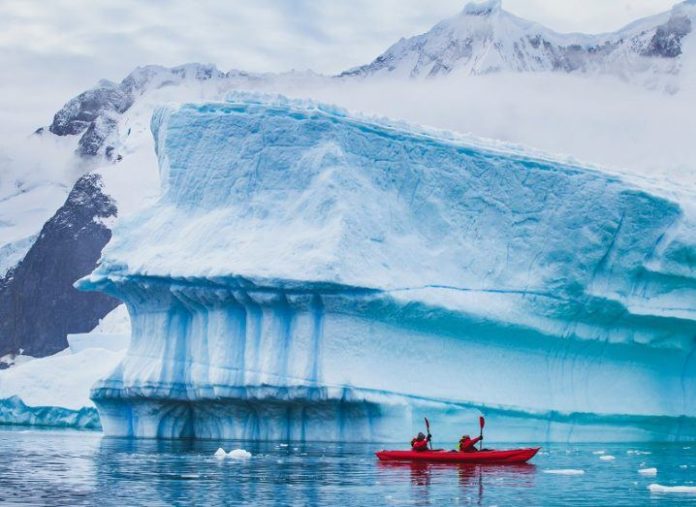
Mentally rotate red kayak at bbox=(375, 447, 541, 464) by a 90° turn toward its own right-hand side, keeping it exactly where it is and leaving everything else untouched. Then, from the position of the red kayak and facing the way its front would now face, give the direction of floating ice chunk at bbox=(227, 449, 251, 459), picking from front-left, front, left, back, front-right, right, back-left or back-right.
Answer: right

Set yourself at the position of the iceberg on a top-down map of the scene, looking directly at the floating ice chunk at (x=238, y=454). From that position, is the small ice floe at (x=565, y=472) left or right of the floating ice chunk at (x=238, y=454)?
left

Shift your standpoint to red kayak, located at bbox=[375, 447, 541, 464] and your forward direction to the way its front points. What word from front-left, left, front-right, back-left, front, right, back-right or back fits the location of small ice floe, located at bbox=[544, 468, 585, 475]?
front-right

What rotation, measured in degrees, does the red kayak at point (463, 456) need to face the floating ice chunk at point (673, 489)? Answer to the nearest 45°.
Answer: approximately 45° to its right

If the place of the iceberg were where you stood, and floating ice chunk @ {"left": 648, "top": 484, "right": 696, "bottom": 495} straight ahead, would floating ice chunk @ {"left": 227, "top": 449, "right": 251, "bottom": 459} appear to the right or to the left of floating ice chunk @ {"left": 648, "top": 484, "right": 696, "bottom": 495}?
right

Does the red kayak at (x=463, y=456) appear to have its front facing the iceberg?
no

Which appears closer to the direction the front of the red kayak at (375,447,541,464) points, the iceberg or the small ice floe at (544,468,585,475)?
the small ice floe

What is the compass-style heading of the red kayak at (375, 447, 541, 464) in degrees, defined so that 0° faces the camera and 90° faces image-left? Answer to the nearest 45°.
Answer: approximately 270°
